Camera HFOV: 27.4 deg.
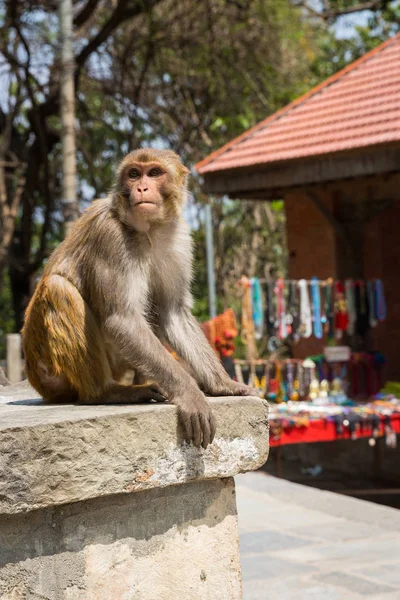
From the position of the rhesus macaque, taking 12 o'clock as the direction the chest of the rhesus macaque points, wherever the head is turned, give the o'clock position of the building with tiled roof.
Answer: The building with tiled roof is roughly at 8 o'clock from the rhesus macaque.

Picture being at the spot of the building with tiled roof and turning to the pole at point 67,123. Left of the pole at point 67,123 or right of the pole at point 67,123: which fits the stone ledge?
left

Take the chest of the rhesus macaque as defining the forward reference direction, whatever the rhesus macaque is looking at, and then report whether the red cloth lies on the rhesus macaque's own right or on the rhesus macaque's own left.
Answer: on the rhesus macaque's own left

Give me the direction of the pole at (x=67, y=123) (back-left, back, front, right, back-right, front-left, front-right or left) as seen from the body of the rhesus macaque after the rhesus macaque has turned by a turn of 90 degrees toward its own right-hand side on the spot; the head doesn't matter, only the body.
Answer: back-right

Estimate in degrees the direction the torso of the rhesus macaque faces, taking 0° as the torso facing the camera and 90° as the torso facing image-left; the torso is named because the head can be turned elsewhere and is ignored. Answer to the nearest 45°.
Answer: approximately 315°
